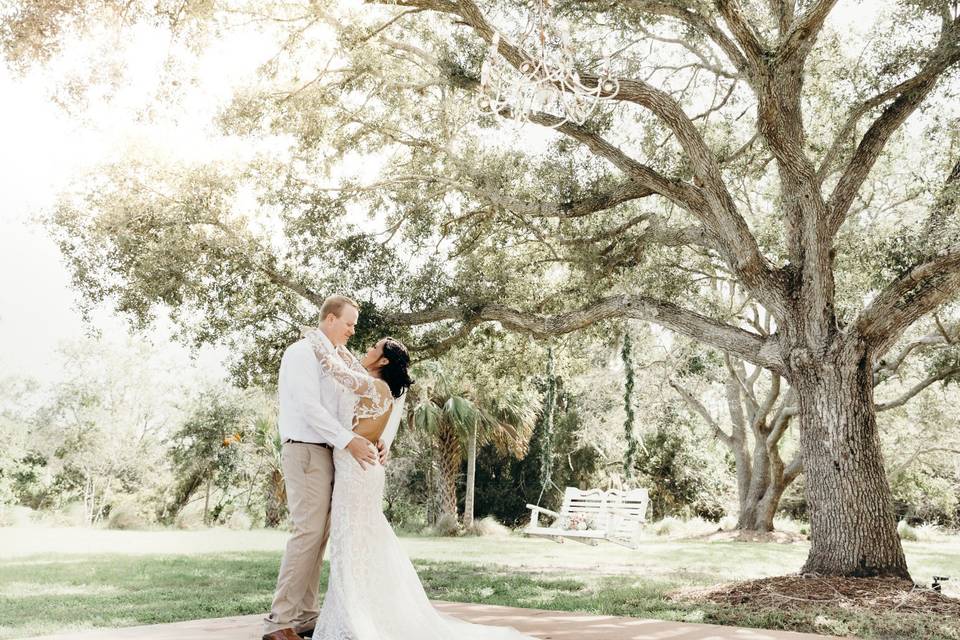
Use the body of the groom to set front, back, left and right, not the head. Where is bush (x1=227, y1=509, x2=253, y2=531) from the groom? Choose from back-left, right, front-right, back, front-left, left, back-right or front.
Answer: left

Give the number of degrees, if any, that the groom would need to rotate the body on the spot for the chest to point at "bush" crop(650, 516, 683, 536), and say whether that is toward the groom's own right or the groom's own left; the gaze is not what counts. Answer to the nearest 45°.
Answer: approximately 45° to the groom's own left

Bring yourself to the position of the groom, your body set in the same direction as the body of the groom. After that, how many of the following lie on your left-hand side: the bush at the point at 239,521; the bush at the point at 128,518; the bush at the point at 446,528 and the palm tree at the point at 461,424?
4

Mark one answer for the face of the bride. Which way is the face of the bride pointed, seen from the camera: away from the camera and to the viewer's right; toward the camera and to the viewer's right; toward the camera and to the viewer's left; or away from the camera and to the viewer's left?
away from the camera and to the viewer's left

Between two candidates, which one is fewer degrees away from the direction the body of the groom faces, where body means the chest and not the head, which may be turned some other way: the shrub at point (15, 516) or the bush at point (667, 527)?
the bush

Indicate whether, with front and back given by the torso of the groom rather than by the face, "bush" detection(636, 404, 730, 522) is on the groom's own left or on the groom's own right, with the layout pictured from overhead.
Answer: on the groom's own left

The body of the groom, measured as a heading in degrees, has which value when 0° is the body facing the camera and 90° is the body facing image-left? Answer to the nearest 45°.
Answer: approximately 270°
